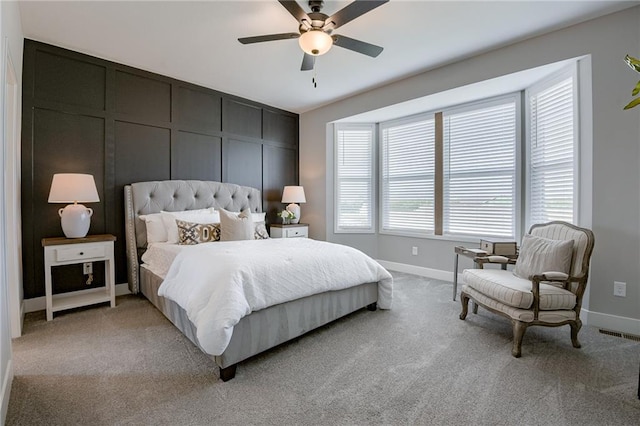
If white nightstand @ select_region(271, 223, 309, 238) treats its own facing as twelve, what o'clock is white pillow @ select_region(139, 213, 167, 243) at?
The white pillow is roughly at 3 o'clock from the white nightstand.

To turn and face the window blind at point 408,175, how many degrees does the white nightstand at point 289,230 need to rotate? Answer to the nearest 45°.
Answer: approximately 45° to its left

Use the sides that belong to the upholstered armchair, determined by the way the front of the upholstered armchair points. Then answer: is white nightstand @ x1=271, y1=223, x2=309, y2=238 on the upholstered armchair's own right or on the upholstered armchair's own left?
on the upholstered armchair's own right

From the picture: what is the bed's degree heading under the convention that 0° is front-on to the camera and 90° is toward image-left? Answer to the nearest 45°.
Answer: approximately 315°

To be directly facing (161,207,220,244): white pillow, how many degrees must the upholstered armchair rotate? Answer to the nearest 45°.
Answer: approximately 45° to its right

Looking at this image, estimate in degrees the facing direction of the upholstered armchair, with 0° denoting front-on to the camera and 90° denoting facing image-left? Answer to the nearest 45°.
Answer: approximately 45°

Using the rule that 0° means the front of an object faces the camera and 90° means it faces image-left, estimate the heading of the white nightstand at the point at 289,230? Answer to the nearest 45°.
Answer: approximately 315°
